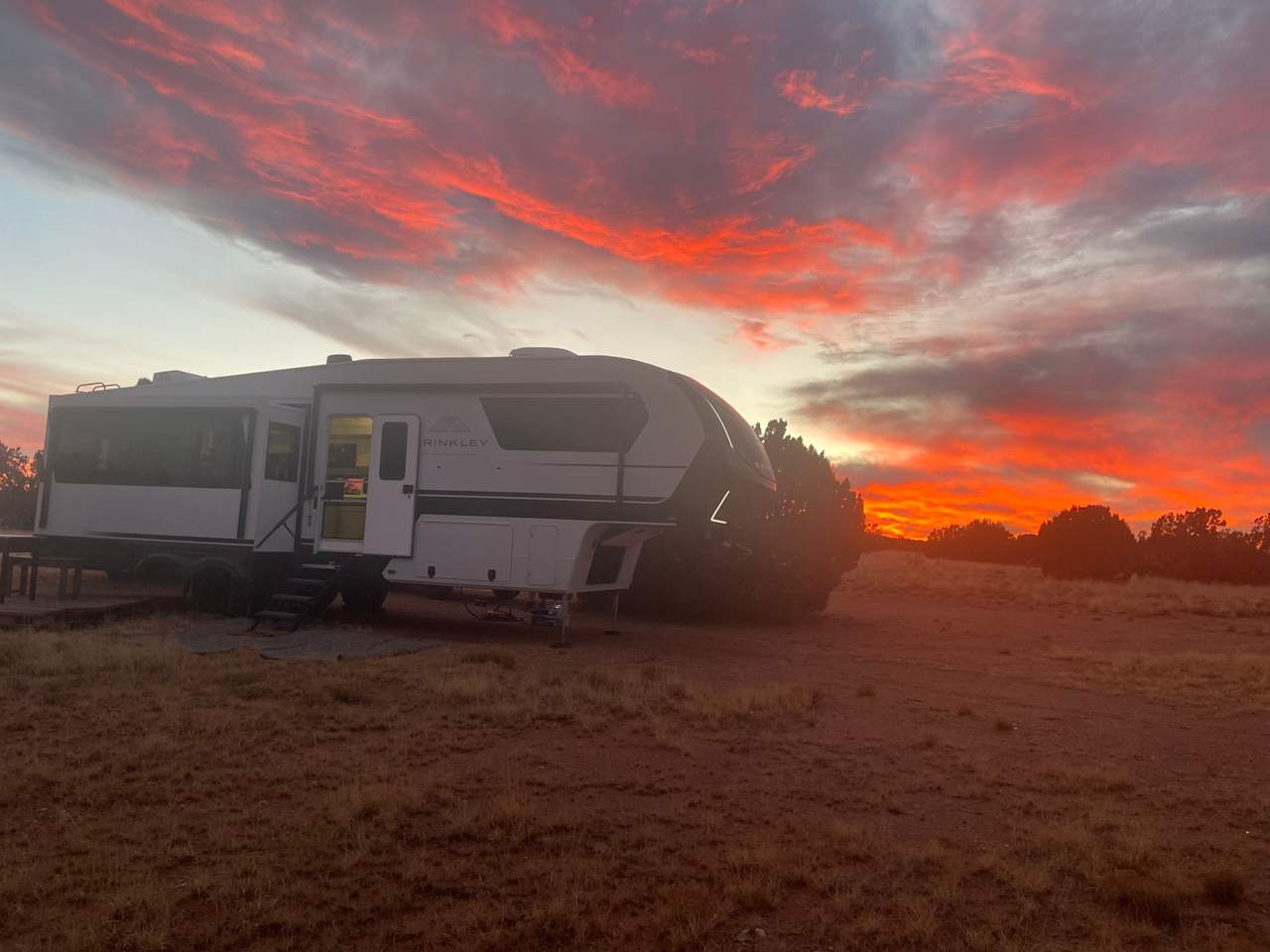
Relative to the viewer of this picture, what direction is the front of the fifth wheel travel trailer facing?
facing the viewer and to the right of the viewer

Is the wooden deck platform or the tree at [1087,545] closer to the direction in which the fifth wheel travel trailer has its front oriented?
the tree

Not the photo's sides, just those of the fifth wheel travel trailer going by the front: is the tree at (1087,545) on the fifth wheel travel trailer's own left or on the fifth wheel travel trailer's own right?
on the fifth wheel travel trailer's own left

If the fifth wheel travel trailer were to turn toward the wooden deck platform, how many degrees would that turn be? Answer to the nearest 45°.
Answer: approximately 135° to its right

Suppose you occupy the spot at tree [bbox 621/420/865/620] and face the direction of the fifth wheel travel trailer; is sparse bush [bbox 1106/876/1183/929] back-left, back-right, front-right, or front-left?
front-left

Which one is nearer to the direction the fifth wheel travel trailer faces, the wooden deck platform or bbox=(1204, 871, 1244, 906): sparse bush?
the sparse bush

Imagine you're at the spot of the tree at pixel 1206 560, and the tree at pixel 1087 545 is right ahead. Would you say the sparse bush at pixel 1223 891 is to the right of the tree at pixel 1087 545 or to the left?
left

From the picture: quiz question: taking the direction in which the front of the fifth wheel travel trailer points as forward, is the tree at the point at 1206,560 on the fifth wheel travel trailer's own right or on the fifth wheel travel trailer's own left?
on the fifth wheel travel trailer's own left

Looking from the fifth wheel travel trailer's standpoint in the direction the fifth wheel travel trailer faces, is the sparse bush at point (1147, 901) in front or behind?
in front

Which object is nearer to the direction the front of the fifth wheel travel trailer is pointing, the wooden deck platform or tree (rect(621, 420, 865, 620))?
the tree

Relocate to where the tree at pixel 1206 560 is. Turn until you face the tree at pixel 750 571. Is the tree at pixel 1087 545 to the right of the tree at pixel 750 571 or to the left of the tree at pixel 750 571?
right
